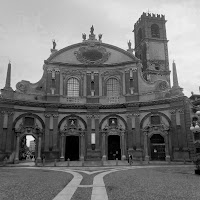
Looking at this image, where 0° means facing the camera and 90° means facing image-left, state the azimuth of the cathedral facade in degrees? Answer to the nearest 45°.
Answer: approximately 0°
